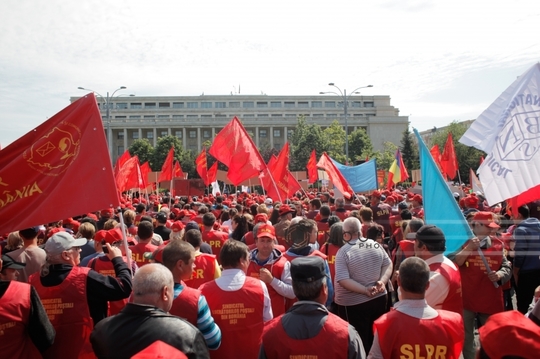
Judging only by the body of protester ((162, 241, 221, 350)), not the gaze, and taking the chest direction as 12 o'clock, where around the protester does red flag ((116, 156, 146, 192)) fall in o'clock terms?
The red flag is roughly at 10 o'clock from the protester.

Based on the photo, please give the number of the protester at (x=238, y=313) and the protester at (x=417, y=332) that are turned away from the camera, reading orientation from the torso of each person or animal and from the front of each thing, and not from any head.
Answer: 2

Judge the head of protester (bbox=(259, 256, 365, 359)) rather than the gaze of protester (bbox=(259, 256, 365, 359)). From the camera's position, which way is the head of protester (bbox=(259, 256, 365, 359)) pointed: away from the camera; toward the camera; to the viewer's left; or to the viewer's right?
away from the camera

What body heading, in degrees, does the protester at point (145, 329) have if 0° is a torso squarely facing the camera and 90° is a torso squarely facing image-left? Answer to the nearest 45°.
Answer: approximately 225°

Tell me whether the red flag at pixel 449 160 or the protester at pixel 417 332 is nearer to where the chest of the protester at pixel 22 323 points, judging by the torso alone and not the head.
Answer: the red flag

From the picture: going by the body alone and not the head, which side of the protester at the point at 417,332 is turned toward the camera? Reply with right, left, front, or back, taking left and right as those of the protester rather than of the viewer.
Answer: back

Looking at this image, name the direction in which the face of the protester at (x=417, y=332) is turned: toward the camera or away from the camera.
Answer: away from the camera

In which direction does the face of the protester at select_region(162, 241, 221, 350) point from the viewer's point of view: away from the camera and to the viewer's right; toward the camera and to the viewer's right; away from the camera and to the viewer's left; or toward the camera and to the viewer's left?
away from the camera and to the viewer's right

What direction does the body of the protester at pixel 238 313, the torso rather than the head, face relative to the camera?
away from the camera
